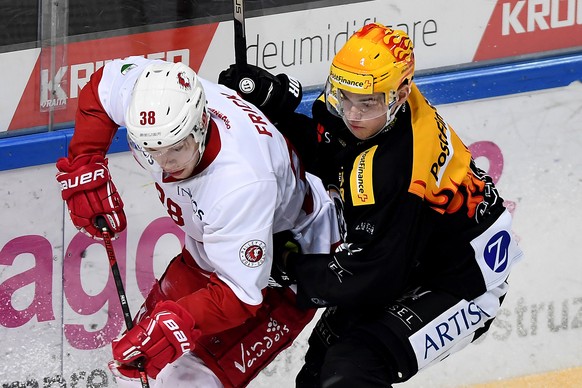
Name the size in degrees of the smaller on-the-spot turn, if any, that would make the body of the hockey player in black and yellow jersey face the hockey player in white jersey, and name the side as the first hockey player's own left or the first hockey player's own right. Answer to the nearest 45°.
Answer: approximately 45° to the first hockey player's own right
